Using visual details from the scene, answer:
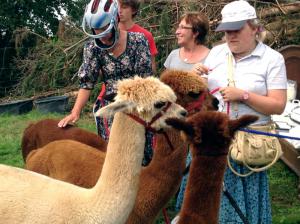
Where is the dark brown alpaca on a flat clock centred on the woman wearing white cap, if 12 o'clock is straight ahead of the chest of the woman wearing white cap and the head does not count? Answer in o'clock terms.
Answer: The dark brown alpaca is roughly at 11 o'clock from the woman wearing white cap.

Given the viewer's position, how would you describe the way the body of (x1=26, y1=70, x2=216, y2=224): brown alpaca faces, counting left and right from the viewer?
facing to the right of the viewer

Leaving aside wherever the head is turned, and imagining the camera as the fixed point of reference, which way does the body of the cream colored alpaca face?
to the viewer's right

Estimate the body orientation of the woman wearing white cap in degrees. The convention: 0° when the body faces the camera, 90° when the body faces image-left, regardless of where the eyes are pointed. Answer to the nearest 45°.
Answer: approximately 45°

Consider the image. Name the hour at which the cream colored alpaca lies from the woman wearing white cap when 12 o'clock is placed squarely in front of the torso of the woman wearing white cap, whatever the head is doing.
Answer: The cream colored alpaca is roughly at 12 o'clock from the woman wearing white cap.

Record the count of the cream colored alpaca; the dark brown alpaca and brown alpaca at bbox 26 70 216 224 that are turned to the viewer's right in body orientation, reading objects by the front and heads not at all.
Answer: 2

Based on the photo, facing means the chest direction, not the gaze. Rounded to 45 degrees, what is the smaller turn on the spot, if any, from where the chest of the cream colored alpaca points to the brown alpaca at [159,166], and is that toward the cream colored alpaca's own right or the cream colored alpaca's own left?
approximately 45° to the cream colored alpaca's own left

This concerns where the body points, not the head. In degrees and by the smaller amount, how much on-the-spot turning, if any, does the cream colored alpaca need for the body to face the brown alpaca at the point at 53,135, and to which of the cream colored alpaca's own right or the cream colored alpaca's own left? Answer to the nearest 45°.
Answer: approximately 90° to the cream colored alpaca's own left

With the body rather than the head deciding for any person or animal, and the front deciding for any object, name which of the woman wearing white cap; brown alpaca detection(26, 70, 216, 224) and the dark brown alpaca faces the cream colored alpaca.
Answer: the woman wearing white cap
